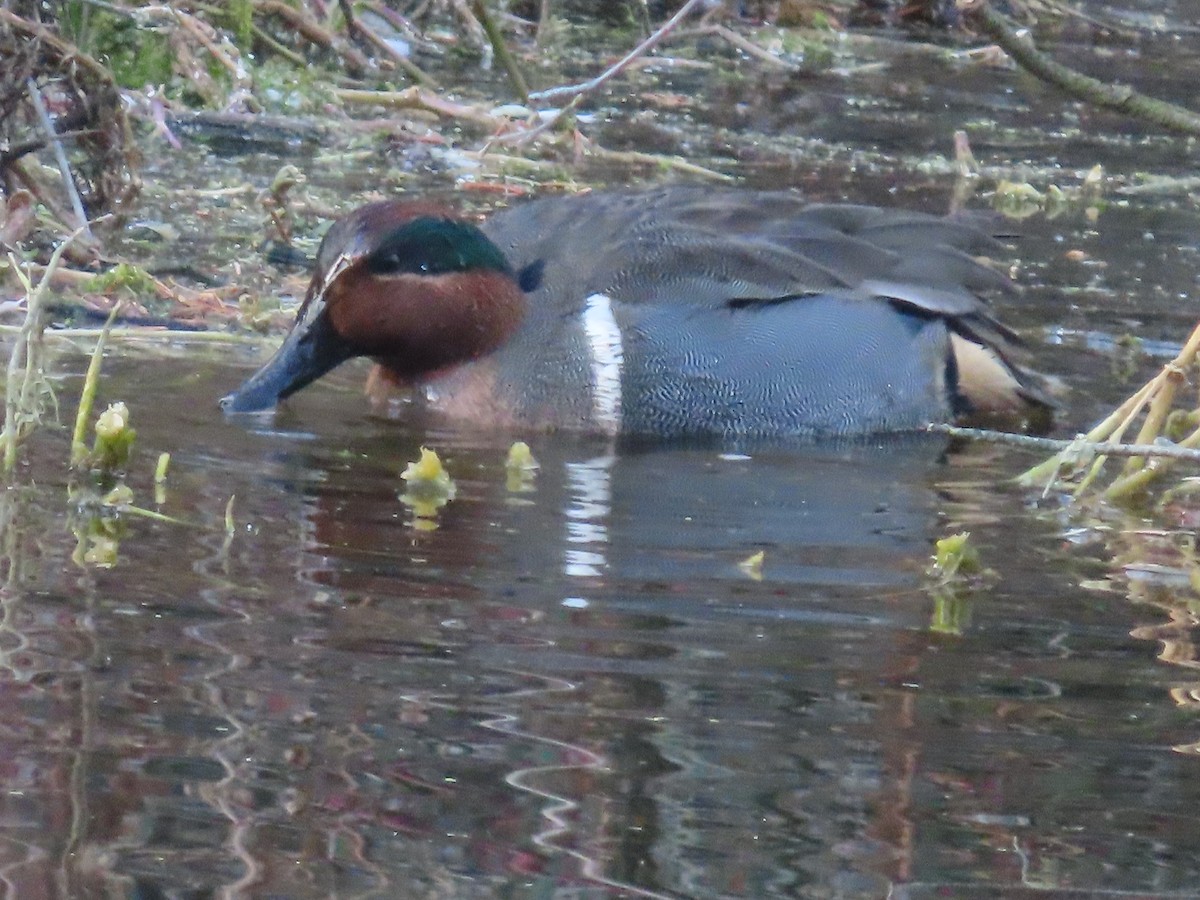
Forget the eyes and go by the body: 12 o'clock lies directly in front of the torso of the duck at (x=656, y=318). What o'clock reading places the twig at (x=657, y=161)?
The twig is roughly at 3 o'clock from the duck.

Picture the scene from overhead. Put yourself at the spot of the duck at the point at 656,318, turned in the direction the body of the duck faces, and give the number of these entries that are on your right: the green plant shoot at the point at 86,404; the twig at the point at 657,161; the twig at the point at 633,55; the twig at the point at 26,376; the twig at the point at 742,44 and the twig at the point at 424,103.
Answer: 4

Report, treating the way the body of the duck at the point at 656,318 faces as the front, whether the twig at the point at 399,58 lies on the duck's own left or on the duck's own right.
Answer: on the duck's own right

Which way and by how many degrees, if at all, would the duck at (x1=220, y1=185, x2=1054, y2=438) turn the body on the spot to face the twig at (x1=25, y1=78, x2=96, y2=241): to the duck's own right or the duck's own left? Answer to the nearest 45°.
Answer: approximately 45° to the duck's own right

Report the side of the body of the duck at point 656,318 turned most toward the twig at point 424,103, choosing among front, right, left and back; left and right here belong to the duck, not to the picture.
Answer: right

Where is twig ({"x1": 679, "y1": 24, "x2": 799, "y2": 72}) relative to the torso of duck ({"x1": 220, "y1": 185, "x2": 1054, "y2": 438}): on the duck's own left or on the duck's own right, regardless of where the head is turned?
on the duck's own right

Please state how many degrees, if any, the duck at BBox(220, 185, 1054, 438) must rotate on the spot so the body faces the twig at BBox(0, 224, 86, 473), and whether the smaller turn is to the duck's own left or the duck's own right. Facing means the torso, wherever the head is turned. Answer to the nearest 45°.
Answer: approximately 45° to the duck's own left

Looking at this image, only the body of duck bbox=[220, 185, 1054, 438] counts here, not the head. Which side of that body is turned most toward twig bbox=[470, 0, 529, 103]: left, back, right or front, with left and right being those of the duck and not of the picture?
right

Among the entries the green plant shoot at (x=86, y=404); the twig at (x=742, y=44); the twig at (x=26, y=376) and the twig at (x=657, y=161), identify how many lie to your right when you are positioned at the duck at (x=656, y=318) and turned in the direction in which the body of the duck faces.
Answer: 2

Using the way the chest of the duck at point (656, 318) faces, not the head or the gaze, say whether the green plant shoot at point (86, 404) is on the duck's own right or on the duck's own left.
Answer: on the duck's own left

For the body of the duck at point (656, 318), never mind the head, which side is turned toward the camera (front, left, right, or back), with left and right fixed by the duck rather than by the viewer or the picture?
left
